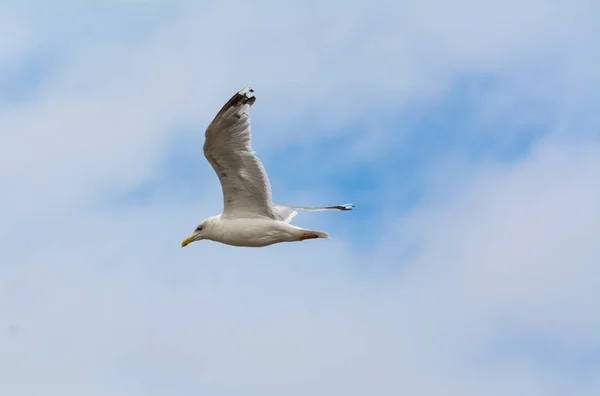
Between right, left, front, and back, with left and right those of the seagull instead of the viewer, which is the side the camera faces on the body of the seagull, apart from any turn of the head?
left
